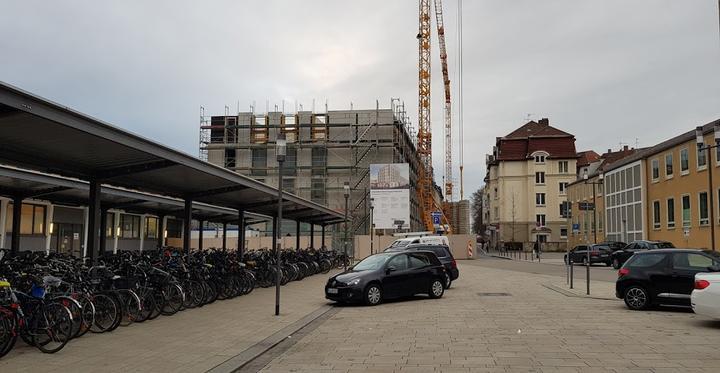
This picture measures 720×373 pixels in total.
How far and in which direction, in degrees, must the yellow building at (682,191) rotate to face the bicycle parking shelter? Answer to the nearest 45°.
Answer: approximately 45° to its left

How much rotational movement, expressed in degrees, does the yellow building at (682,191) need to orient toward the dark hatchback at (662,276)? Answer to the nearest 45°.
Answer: approximately 45° to its left

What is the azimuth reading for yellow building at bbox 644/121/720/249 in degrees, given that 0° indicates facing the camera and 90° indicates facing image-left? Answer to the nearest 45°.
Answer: approximately 45°
